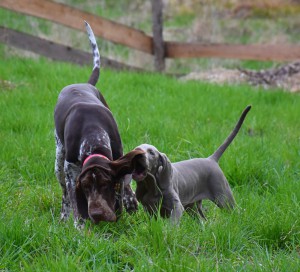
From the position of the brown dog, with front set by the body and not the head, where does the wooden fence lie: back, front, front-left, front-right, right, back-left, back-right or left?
back

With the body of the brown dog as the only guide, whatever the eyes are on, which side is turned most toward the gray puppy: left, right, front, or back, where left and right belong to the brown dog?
left

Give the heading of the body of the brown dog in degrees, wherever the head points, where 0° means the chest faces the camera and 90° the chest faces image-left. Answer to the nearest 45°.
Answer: approximately 0°

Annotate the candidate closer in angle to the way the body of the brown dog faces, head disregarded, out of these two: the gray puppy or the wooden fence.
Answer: the gray puppy
